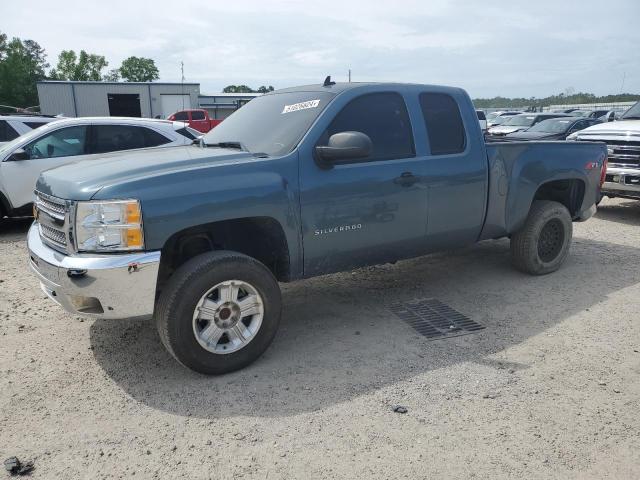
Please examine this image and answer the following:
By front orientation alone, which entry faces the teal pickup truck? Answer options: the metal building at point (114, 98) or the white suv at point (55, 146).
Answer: the metal building

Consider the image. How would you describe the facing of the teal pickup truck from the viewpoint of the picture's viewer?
facing the viewer and to the left of the viewer

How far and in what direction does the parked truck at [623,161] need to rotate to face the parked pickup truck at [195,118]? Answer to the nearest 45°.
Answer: approximately 90° to its right

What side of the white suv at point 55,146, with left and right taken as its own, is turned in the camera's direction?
left

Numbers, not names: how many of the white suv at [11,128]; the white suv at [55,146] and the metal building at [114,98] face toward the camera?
1

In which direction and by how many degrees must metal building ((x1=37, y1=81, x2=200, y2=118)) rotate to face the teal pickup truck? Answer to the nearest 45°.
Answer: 0° — it already faces it

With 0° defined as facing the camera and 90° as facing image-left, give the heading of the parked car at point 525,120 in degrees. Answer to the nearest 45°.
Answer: approximately 45°

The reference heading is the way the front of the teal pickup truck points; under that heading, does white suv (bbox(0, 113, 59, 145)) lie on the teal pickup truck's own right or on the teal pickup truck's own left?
on the teal pickup truck's own right

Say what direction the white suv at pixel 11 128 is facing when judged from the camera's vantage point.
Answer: facing to the left of the viewer

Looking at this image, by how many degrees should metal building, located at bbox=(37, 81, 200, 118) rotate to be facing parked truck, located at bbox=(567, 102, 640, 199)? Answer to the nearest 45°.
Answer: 0° — it already faces it

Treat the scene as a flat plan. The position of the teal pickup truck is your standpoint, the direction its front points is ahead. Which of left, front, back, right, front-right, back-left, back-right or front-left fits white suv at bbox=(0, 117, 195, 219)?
right

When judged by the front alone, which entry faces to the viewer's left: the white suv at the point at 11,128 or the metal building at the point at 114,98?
the white suv

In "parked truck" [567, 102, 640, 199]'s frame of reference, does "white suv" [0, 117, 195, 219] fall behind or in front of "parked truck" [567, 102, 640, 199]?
in front

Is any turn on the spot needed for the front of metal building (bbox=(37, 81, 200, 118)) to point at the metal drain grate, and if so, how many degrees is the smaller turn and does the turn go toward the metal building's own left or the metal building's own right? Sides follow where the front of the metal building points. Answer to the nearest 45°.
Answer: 0° — it already faces it

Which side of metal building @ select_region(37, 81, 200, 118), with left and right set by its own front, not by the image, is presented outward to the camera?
front
